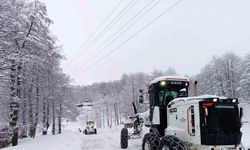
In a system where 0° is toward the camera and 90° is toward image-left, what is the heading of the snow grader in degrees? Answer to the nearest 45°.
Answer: approximately 135°
